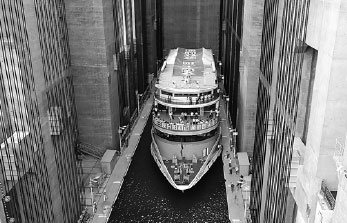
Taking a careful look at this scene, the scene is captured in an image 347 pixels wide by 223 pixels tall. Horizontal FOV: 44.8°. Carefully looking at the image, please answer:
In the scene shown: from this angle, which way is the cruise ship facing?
toward the camera
